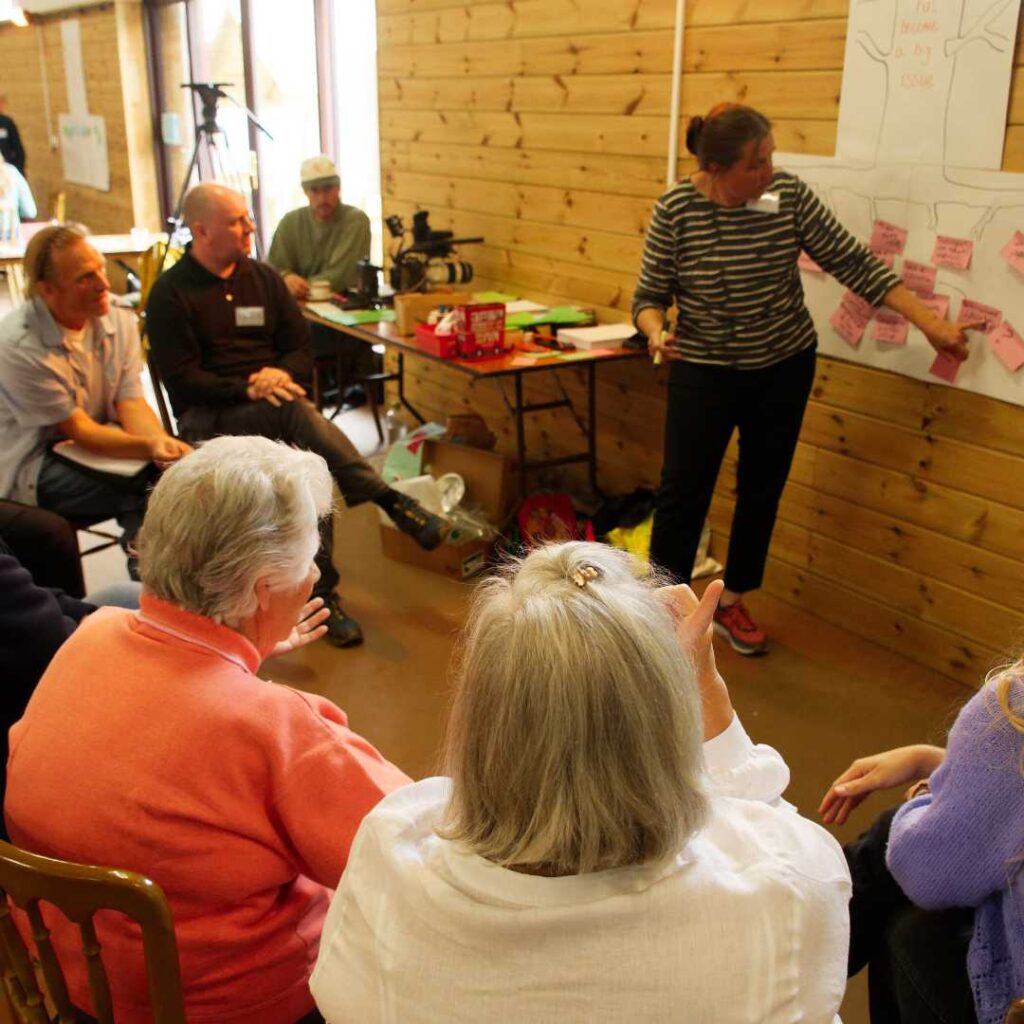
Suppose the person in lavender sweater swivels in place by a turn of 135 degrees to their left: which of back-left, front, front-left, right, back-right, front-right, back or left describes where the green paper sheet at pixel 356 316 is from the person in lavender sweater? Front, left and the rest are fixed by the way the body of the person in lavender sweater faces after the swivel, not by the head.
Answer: back

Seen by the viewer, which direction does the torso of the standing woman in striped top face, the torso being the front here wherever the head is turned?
toward the camera

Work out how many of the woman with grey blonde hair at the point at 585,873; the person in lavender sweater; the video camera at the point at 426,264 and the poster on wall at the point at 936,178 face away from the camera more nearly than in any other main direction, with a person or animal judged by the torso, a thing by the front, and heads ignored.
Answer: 1

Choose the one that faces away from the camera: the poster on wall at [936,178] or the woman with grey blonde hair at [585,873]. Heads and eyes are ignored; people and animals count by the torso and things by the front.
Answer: the woman with grey blonde hair

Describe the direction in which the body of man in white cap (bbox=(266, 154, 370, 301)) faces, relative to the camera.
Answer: toward the camera

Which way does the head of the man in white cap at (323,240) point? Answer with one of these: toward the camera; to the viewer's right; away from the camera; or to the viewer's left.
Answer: toward the camera

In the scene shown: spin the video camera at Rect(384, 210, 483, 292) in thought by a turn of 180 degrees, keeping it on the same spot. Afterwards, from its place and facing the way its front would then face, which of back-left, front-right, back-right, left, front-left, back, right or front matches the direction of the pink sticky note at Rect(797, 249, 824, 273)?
back-left

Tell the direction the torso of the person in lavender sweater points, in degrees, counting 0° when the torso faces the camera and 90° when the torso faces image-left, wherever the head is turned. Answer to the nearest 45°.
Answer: approximately 90°

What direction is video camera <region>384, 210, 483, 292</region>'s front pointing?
to the viewer's right

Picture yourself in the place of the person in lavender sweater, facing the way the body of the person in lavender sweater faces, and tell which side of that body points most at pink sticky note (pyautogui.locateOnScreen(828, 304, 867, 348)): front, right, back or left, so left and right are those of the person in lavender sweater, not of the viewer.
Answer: right

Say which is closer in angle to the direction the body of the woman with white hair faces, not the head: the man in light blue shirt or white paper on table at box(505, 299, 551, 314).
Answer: the white paper on table

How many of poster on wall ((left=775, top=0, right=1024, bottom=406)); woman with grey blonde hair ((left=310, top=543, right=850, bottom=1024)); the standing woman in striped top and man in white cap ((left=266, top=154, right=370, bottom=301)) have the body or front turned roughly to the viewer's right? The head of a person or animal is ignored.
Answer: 0

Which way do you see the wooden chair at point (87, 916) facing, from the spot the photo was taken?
facing away from the viewer and to the right of the viewer
